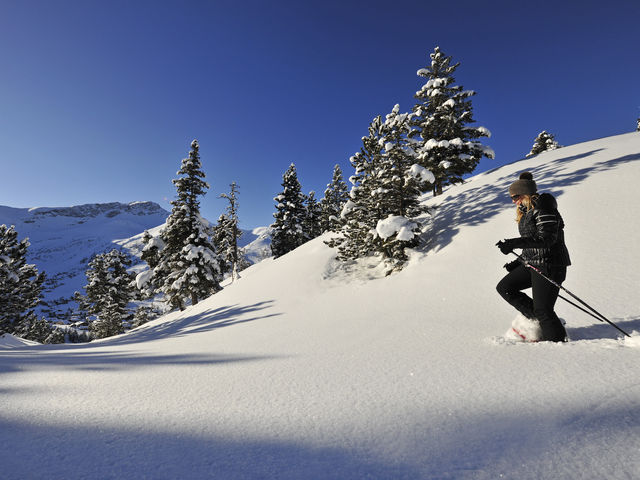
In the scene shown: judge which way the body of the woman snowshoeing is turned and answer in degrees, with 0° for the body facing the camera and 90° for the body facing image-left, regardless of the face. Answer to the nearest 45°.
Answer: approximately 90°

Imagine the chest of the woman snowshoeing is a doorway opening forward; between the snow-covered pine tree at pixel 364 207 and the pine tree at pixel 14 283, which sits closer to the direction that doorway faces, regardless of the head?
the pine tree

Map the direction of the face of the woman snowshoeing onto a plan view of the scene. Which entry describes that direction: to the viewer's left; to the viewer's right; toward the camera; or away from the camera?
to the viewer's left

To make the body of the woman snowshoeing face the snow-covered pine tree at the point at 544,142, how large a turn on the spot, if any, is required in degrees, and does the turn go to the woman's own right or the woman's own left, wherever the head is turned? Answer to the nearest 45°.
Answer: approximately 90° to the woman's own right

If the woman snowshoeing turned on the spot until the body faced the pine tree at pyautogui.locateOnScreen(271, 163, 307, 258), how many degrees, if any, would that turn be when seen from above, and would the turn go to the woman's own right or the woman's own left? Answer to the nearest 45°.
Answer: approximately 45° to the woman's own right

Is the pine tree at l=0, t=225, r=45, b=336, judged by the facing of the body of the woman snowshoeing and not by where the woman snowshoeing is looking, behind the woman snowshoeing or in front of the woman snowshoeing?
in front

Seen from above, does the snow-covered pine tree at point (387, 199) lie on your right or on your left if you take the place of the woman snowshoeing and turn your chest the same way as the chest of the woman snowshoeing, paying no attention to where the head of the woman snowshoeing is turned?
on your right
